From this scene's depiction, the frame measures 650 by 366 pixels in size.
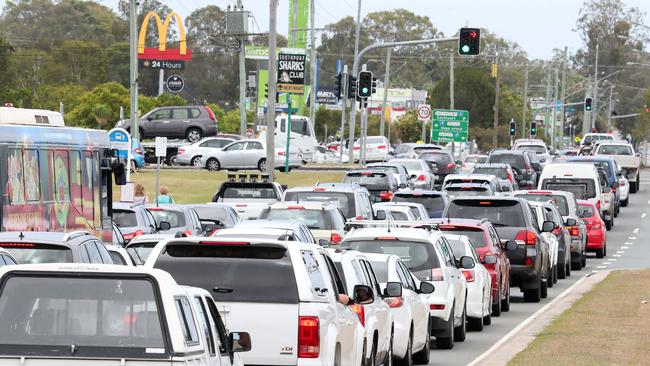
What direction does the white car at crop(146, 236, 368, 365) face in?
away from the camera

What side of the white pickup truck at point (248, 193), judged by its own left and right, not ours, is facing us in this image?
back

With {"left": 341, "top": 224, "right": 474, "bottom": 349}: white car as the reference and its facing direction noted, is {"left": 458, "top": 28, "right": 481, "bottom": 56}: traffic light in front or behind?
in front

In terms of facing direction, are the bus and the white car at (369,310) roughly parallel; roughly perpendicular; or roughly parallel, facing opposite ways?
roughly perpendicular

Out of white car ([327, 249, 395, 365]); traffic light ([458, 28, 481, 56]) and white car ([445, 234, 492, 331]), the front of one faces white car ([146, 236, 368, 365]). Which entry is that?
the traffic light

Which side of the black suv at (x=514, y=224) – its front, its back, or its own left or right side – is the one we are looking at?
back

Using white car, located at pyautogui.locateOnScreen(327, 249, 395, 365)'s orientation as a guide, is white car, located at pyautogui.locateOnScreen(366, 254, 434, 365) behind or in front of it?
in front

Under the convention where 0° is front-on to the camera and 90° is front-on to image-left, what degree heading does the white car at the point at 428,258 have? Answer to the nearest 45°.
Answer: approximately 180°

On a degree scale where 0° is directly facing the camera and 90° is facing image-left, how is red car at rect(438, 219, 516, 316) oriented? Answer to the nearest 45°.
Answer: approximately 180°

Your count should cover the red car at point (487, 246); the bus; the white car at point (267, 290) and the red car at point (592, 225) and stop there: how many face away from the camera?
3

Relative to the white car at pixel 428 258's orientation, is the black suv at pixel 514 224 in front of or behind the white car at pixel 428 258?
in front
